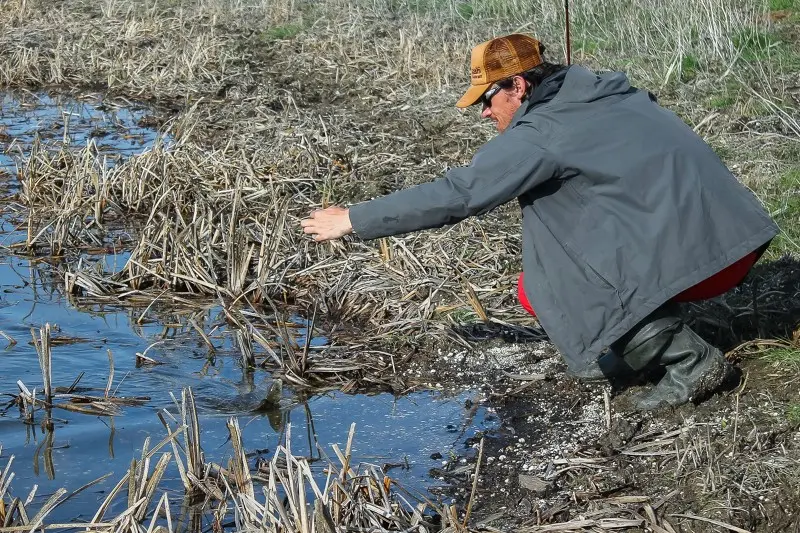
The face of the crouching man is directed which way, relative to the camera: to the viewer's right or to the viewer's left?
to the viewer's left

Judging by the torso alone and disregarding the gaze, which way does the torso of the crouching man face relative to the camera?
to the viewer's left

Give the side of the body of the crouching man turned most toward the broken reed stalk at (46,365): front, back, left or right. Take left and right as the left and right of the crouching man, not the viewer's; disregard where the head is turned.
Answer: front
